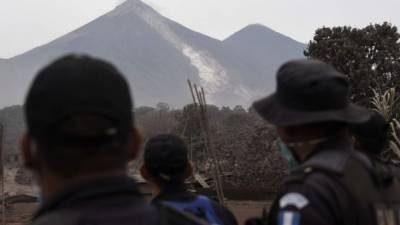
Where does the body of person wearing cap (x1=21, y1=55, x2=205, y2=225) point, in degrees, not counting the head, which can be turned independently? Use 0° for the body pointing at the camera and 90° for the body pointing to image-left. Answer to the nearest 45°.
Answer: approximately 180°

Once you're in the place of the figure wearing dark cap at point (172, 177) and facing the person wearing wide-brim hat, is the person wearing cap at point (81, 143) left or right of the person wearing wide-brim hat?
right

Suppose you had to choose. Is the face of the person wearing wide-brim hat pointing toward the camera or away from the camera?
away from the camera

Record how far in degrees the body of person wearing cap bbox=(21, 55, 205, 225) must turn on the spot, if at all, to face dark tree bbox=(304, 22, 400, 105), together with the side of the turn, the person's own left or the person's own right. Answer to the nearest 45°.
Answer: approximately 45° to the person's own right

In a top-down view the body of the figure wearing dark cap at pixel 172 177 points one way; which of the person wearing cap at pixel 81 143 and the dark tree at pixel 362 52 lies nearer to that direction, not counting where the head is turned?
the dark tree

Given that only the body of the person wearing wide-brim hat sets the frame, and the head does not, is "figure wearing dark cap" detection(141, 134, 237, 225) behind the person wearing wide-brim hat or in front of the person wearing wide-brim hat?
in front

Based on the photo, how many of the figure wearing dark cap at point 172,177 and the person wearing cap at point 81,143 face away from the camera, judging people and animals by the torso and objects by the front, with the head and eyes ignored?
2

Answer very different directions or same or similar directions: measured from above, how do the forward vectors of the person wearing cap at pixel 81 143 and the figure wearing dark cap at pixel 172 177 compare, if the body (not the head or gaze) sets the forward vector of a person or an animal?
same or similar directions

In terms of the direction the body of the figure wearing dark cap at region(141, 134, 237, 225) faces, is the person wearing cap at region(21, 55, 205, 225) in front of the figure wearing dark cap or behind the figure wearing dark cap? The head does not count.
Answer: behind

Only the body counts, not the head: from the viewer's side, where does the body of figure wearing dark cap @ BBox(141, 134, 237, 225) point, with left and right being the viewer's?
facing away from the viewer

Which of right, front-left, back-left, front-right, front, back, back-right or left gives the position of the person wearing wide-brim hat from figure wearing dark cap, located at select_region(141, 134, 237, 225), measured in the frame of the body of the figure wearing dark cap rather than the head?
back-right

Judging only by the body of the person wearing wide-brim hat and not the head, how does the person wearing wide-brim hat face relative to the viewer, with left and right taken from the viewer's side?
facing away from the viewer and to the left of the viewer

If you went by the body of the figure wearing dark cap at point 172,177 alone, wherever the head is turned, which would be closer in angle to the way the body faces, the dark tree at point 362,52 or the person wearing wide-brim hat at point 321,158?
the dark tree

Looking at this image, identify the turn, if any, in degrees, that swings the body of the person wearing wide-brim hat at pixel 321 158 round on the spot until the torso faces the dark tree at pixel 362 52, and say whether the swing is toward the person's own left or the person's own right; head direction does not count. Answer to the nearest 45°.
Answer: approximately 45° to the person's own right
